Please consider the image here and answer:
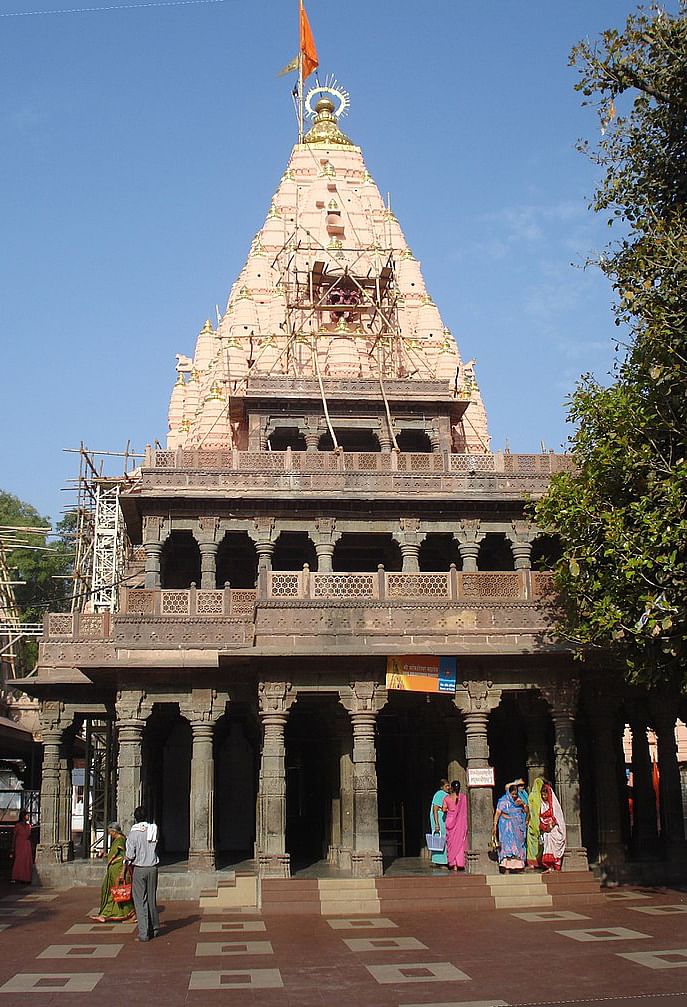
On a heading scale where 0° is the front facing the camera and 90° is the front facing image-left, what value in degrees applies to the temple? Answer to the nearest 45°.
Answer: approximately 0°

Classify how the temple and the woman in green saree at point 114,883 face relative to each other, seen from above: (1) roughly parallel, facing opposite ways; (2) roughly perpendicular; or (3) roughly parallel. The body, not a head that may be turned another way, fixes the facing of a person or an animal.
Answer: roughly perpendicular

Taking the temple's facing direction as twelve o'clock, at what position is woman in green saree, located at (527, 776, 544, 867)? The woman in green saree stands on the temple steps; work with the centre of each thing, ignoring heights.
The woman in green saree is roughly at 11 o'clock from the temple.

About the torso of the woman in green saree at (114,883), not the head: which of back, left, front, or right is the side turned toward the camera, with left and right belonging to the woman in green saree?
left

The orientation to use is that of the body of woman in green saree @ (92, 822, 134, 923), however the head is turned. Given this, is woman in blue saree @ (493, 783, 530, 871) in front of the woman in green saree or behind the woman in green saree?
behind

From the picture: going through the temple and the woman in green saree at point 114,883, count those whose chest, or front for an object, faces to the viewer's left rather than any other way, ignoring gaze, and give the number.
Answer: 1

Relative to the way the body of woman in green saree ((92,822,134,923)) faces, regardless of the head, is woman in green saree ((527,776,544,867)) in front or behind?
behind

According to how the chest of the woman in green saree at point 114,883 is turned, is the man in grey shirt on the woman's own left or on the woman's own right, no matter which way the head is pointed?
on the woman's own left

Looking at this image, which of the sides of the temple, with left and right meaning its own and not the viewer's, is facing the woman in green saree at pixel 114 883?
front
